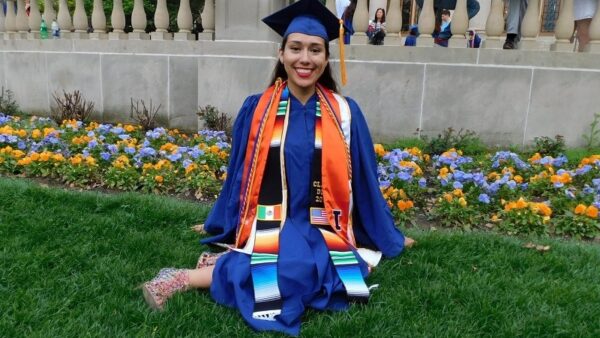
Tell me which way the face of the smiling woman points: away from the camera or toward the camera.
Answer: toward the camera

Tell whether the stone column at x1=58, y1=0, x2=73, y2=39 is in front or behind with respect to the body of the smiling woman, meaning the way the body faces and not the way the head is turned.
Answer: behind

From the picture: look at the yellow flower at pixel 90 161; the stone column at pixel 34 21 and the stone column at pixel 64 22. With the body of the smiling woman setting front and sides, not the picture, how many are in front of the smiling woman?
0

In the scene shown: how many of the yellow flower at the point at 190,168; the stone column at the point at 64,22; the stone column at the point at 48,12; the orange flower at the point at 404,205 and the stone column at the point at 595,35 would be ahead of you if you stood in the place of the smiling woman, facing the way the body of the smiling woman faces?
0

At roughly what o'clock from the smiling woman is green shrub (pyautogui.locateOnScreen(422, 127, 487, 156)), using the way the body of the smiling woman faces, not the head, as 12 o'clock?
The green shrub is roughly at 7 o'clock from the smiling woman.

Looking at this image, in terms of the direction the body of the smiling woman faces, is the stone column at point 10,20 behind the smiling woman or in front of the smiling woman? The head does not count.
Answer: behind

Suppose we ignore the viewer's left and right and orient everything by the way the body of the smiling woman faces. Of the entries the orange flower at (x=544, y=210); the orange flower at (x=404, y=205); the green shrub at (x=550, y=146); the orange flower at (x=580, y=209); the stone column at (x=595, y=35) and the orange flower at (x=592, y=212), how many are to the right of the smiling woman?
0

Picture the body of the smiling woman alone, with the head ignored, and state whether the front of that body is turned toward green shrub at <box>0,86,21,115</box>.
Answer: no

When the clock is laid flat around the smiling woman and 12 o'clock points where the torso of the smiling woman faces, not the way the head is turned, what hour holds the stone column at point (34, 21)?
The stone column is roughly at 5 o'clock from the smiling woman.

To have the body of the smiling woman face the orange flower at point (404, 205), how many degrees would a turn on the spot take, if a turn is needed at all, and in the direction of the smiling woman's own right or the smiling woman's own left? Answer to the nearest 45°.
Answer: approximately 135° to the smiling woman's own left

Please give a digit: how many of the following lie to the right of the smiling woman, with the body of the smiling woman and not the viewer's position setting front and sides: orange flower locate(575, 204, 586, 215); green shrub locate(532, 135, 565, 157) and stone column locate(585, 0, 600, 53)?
0

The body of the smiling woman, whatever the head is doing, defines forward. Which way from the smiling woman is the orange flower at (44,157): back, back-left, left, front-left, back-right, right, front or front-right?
back-right

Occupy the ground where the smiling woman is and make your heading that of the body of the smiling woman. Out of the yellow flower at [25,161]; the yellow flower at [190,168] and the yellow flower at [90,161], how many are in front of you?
0

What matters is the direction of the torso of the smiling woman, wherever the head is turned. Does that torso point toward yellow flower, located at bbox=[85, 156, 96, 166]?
no

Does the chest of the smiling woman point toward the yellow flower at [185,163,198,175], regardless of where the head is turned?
no

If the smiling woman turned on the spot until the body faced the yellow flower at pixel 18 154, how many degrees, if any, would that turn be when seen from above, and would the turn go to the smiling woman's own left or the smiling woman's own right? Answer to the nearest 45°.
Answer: approximately 135° to the smiling woman's own right
